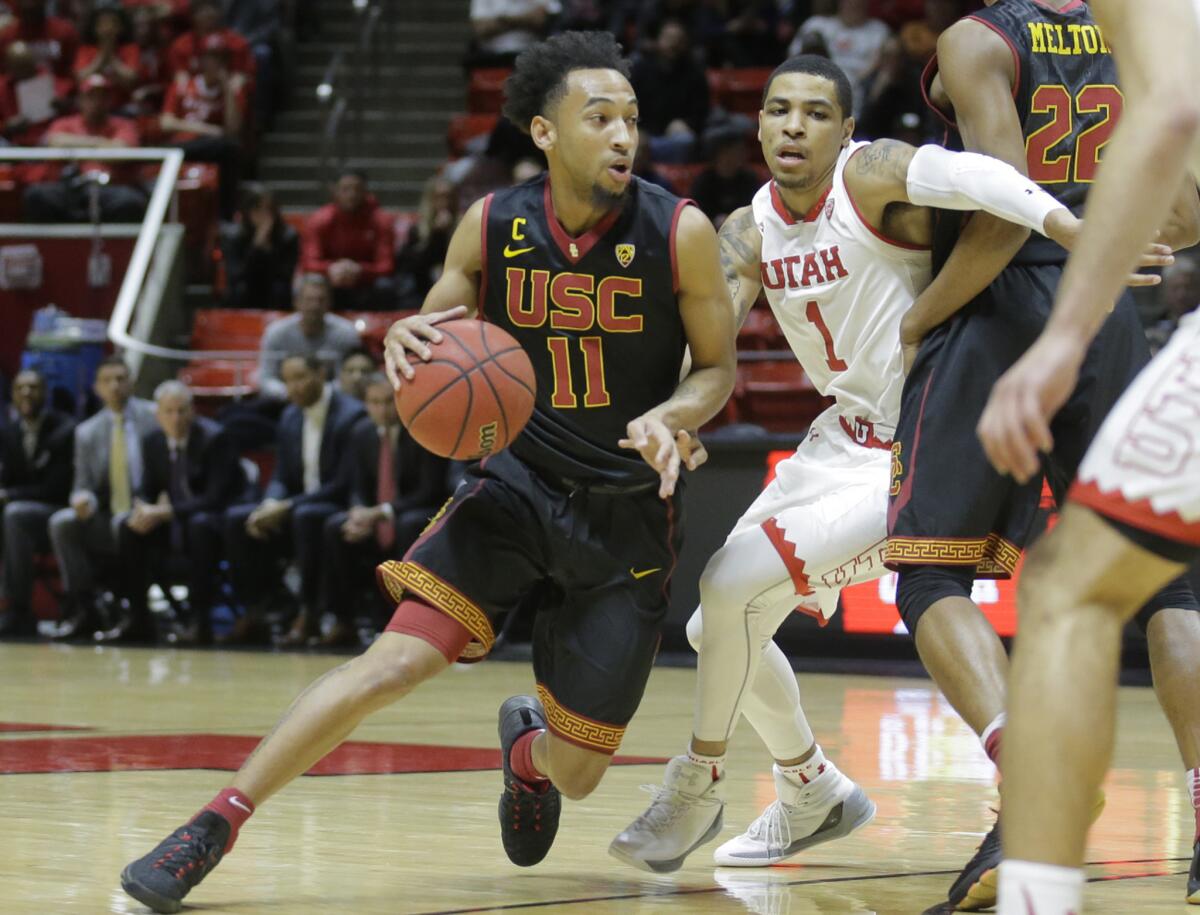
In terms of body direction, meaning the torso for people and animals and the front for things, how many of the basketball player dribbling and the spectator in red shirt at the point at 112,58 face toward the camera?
2

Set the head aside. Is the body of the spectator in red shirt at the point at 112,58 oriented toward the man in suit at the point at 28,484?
yes

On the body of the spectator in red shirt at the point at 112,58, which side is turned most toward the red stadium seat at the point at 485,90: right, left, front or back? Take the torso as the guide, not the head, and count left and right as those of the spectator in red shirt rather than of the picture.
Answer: left

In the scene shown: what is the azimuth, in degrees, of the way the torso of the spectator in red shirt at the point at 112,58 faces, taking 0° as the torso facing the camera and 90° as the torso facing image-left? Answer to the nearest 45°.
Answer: approximately 0°

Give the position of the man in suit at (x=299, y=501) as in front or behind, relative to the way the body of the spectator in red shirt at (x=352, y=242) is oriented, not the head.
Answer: in front

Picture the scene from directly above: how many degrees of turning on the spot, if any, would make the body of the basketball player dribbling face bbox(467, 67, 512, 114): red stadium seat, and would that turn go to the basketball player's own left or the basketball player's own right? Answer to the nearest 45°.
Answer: approximately 180°

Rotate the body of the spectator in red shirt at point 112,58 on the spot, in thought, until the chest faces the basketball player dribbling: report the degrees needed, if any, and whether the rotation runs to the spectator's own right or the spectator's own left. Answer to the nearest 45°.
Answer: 0° — they already face them
